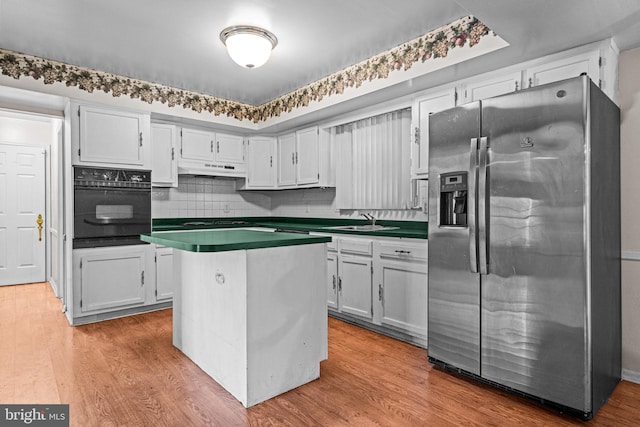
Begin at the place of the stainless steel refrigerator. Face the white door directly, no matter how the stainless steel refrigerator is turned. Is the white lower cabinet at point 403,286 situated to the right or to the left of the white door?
right

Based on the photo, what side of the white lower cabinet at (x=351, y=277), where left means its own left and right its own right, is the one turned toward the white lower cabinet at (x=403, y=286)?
left

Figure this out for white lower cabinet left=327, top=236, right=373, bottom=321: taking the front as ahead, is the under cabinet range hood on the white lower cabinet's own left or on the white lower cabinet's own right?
on the white lower cabinet's own right

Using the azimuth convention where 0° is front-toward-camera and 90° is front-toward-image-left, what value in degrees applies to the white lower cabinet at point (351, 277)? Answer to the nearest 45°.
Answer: approximately 45°

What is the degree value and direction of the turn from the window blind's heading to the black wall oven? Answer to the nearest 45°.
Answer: approximately 45° to its right

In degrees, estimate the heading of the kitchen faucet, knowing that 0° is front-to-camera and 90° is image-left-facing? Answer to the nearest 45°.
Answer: approximately 45°

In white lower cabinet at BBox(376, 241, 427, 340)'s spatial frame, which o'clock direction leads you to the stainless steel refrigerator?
The stainless steel refrigerator is roughly at 9 o'clock from the white lower cabinet.
